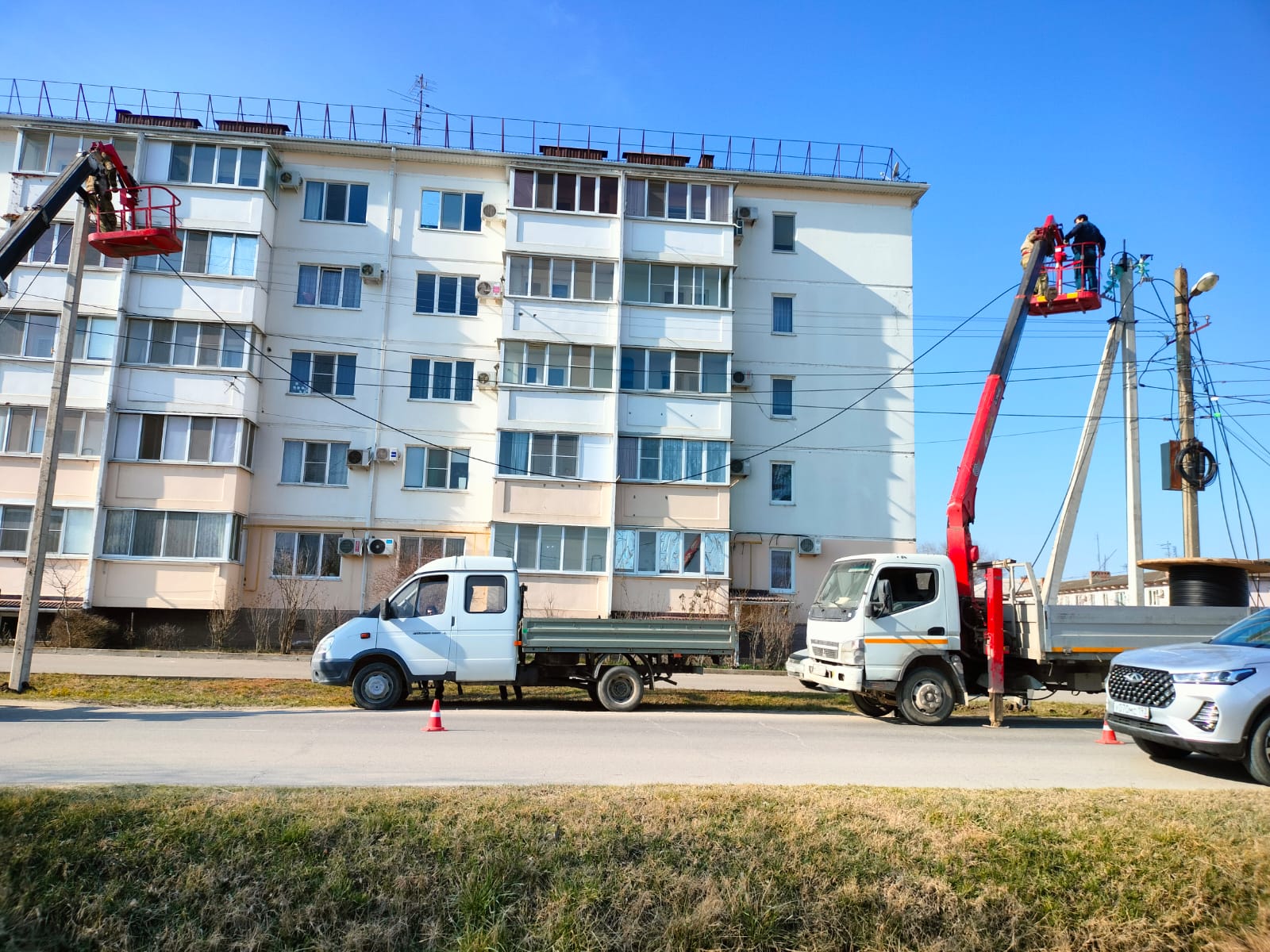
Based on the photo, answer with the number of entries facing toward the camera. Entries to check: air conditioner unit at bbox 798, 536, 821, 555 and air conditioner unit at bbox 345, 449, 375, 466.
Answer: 2

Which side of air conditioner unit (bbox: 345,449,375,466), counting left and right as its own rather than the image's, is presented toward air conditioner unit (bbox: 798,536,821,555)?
left

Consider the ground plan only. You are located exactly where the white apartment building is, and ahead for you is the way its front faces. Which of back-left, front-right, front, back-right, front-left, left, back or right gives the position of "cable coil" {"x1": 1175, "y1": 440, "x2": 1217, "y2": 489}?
front-left

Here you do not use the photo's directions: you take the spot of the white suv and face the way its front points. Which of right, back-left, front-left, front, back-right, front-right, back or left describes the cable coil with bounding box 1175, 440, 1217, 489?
back-right

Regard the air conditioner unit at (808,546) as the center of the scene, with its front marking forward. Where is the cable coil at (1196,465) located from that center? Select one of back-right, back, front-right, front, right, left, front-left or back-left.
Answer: front-left

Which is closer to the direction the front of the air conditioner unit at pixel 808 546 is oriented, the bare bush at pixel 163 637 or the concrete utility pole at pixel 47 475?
the concrete utility pole

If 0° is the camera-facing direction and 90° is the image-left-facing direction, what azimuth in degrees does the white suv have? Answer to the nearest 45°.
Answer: approximately 45°

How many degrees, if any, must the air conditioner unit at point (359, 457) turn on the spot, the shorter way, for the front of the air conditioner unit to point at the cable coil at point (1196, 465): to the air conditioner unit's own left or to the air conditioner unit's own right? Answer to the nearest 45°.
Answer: approximately 45° to the air conditioner unit's own left

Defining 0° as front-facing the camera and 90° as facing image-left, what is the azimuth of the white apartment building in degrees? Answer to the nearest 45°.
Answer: approximately 0°

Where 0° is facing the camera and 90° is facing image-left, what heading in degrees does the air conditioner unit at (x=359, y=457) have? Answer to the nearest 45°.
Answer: approximately 0°
